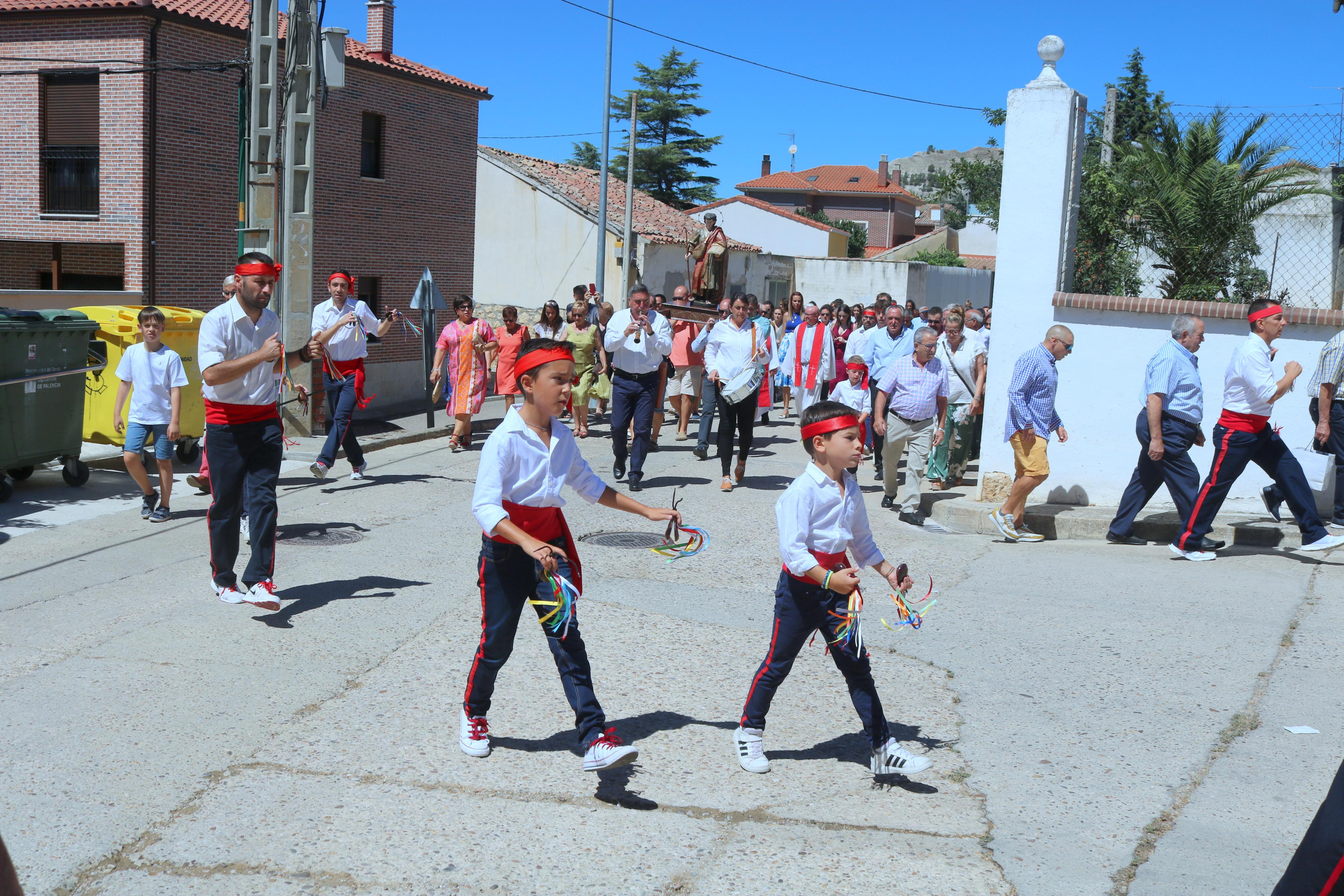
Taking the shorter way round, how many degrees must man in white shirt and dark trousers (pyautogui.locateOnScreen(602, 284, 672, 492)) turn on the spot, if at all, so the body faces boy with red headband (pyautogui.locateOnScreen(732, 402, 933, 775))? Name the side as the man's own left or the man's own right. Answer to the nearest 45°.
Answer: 0° — they already face them

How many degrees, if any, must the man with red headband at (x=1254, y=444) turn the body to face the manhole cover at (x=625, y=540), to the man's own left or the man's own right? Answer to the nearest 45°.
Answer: approximately 180°

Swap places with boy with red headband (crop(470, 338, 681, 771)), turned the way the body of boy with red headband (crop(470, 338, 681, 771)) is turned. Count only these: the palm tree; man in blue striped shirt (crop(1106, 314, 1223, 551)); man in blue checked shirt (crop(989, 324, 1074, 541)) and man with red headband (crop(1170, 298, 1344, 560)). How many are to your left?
4

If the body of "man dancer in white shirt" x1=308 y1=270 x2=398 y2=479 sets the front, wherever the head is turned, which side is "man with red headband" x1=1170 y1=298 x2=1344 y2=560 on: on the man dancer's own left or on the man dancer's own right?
on the man dancer's own left

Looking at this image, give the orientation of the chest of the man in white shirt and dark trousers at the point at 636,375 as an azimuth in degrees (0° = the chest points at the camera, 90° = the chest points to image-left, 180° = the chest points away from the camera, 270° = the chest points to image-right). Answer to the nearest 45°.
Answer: approximately 0°

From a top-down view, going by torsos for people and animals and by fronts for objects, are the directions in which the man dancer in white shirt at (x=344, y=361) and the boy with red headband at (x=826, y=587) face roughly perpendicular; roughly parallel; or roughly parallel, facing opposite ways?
roughly parallel

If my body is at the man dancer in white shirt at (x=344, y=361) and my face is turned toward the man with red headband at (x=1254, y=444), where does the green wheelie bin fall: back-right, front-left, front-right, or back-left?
back-right

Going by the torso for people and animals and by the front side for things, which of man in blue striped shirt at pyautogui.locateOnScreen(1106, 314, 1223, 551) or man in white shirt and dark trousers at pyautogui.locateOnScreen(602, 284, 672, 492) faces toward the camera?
the man in white shirt and dark trousers

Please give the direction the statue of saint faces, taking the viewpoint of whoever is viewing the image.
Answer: facing the viewer

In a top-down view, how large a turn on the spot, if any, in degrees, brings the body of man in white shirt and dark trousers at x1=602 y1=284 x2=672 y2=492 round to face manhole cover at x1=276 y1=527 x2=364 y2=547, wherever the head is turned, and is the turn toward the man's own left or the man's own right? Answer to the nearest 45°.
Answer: approximately 45° to the man's own right

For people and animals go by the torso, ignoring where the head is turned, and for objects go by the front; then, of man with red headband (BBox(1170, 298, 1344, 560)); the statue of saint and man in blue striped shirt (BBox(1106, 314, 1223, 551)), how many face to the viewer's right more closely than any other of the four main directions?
2

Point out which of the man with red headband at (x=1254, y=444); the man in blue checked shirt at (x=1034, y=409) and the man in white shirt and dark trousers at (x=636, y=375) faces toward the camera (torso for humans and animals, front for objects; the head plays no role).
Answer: the man in white shirt and dark trousers

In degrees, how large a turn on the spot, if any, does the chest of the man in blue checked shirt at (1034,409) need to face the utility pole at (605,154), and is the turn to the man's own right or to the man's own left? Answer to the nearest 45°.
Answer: approximately 135° to the man's own left

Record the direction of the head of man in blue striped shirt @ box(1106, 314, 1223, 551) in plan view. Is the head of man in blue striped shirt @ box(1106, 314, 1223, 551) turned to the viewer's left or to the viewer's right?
to the viewer's right

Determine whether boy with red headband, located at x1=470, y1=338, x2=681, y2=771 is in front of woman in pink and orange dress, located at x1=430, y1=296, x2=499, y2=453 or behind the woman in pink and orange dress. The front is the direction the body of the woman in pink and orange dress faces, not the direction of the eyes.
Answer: in front

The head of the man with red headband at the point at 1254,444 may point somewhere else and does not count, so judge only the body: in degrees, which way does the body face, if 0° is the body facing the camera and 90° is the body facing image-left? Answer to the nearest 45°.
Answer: approximately 270°

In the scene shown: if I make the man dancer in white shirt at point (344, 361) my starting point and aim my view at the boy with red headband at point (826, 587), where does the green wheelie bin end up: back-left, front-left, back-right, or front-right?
back-right

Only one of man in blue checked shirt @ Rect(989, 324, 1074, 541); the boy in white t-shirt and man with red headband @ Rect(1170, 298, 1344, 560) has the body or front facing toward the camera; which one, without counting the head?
the boy in white t-shirt

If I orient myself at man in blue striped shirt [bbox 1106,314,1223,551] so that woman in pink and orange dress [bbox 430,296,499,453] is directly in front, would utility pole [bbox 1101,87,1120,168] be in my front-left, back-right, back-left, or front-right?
front-right

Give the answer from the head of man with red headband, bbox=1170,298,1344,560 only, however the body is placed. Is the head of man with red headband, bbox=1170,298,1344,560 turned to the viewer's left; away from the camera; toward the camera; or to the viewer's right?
to the viewer's right

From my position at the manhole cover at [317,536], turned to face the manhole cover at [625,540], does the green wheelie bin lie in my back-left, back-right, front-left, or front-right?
back-left

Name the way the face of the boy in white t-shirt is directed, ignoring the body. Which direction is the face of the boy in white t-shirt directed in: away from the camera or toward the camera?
toward the camera
